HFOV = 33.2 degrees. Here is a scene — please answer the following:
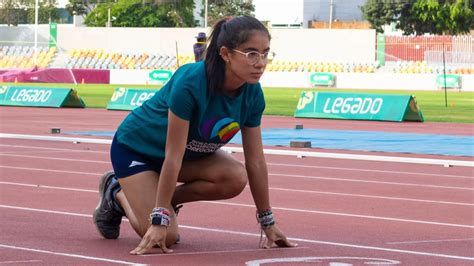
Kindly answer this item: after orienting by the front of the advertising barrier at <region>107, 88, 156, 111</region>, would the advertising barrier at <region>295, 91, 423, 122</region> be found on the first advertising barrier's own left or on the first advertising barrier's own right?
on the first advertising barrier's own left

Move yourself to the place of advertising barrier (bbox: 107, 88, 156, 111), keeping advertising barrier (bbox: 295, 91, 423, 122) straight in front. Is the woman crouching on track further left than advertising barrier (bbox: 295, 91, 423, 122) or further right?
right

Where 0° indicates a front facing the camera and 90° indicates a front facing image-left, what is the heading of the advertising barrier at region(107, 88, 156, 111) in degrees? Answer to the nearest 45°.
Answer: approximately 0°

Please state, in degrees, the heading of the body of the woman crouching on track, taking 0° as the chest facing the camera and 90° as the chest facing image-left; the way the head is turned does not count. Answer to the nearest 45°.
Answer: approximately 315°

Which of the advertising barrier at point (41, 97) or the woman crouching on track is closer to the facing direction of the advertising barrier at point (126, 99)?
the woman crouching on track

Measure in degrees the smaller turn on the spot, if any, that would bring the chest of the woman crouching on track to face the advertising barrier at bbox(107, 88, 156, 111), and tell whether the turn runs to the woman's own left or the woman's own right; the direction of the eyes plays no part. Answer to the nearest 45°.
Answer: approximately 135° to the woman's own left

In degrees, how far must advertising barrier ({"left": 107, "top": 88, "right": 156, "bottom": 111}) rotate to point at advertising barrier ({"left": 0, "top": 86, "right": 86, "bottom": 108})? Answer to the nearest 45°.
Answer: approximately 135° to its right

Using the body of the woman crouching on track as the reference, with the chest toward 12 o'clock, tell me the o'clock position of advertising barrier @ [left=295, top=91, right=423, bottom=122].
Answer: The advertising barrier is roughly at 8 o'clock from the woman crouching on track.

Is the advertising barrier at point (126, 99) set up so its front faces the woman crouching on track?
yes

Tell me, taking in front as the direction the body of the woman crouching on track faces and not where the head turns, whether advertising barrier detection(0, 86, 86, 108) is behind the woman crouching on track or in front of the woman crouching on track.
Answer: behind
